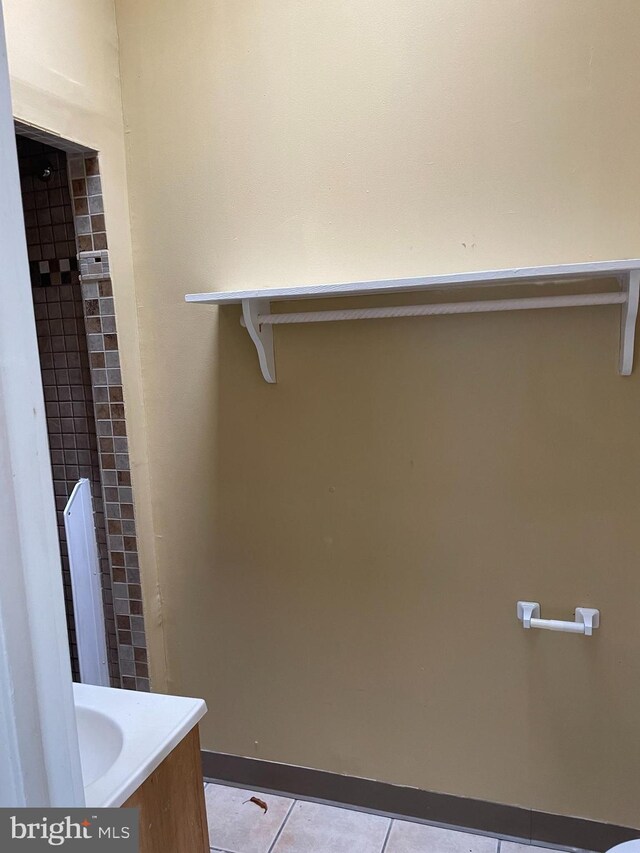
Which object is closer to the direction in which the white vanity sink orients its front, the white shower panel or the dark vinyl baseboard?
the dark vinyl baseboard

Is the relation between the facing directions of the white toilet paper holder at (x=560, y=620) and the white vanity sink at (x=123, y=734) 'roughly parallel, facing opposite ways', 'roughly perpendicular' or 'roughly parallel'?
roughly perpendicular

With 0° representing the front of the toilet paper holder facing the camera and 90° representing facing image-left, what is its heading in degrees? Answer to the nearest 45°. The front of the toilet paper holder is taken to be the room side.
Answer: approximately 0°

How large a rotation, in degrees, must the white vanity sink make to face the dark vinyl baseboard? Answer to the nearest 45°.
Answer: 0° — it already faces it

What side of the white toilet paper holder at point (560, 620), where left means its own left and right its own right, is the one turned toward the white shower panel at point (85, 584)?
right

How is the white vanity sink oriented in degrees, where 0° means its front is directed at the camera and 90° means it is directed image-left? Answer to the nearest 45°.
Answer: approximately 315°
